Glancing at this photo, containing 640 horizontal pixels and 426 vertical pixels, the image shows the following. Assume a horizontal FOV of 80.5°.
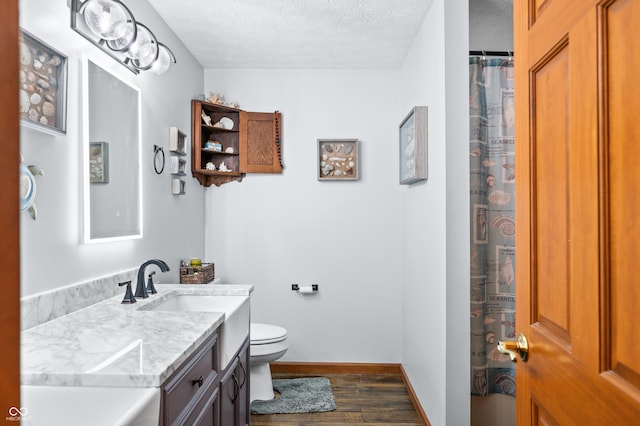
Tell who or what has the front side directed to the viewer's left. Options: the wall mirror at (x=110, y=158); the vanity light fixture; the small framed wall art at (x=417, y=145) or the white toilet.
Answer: the small framed wall art

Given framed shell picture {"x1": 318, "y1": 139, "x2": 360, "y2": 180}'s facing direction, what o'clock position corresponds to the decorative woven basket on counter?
The decorative woven basket on counter is roughly at 2 o'clock from the framed shell picture.

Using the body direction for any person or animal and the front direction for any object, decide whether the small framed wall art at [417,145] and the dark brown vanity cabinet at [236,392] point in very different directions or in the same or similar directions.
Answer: very different directions

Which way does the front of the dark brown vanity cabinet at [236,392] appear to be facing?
to the viewer's right

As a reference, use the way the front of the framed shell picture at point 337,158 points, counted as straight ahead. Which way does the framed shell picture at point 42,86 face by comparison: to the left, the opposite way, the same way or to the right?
to the left
